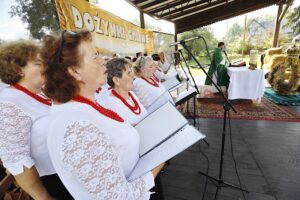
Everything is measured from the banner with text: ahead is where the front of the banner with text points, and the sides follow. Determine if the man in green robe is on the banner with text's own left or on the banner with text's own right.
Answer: on the banner with text's own left

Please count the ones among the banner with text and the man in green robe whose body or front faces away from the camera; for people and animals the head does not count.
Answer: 0

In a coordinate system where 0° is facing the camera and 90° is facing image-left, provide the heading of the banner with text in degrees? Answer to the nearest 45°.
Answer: approximately 315°
